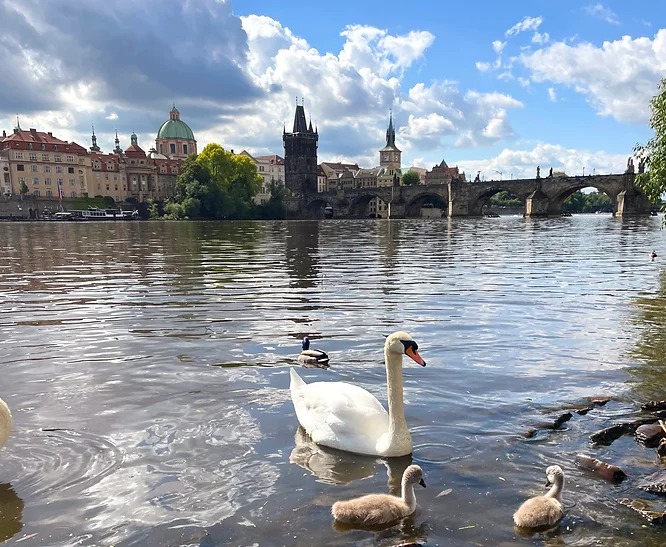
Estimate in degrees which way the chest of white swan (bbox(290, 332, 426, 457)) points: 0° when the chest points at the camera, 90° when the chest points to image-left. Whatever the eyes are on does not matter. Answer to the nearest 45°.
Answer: approximately 315°

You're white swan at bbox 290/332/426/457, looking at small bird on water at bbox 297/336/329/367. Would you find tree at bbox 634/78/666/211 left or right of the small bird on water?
right

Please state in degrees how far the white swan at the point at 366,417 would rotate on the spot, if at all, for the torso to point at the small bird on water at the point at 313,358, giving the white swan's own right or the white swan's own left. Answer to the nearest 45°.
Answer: approximately 135° to the white swan's own left

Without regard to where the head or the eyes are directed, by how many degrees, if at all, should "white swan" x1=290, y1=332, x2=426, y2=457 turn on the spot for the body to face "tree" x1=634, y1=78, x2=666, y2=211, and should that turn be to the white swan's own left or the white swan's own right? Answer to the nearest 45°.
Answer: approximately 90° to the white swan's own left
